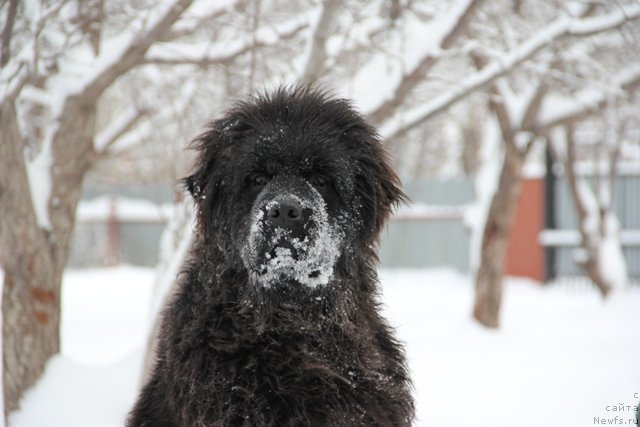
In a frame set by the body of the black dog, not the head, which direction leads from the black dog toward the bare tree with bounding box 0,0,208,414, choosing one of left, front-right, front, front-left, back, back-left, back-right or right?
back-right

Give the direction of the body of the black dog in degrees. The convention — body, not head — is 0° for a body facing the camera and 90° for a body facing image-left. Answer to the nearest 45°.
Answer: approximately 0°
